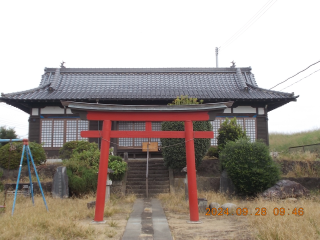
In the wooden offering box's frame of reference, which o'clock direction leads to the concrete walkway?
The concrete walkway is roughly at 12 o'clock from the wooden offering box.

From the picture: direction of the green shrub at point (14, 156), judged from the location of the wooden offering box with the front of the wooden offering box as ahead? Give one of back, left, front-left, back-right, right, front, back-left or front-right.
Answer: front-right

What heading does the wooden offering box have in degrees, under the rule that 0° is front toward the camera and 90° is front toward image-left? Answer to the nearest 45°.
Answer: approximately 0°

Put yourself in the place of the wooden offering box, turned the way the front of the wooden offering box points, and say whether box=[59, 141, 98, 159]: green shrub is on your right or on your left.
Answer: on your right

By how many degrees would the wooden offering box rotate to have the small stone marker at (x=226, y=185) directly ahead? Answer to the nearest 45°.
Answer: approximately 45° to its left
